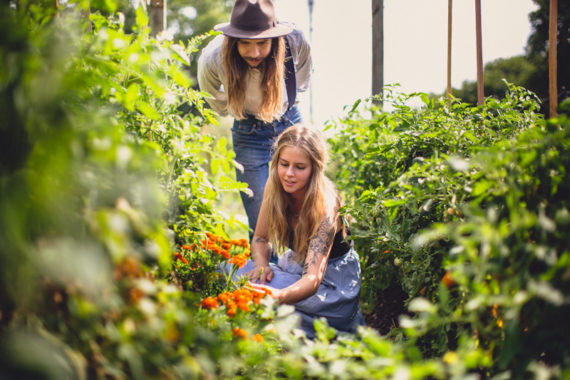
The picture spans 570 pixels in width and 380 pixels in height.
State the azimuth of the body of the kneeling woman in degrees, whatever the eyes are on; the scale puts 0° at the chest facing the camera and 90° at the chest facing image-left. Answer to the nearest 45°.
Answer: approximately 45°

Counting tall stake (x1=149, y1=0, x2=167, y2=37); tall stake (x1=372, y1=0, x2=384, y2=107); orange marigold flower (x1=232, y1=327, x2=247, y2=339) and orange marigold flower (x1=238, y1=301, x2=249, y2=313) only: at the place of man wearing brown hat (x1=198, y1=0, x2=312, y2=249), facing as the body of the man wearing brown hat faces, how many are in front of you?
2

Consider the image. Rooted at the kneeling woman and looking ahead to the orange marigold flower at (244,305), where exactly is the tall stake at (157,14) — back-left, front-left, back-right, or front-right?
back-right

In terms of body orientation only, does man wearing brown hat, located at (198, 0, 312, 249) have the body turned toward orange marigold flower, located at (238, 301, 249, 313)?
yes

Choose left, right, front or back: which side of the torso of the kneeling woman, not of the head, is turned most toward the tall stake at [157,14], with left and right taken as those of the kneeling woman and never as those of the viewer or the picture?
right

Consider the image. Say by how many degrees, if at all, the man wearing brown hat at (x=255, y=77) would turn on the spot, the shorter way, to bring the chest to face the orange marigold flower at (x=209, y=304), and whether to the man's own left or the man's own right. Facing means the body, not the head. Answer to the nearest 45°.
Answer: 0° — they already face it

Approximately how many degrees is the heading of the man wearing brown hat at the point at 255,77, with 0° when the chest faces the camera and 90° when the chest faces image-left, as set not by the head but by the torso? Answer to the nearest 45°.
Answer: approximately 0°

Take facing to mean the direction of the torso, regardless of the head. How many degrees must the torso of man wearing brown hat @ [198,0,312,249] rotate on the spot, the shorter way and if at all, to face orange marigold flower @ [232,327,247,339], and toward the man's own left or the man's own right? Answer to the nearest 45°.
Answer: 0° — they already face it

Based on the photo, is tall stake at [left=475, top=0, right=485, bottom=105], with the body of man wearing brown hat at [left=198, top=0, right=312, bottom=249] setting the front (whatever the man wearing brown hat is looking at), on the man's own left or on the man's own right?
on the man's own left

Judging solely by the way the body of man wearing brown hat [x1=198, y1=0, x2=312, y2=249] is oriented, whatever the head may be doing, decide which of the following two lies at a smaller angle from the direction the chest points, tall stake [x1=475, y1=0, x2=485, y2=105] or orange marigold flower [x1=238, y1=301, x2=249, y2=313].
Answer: the orange marigold flower
